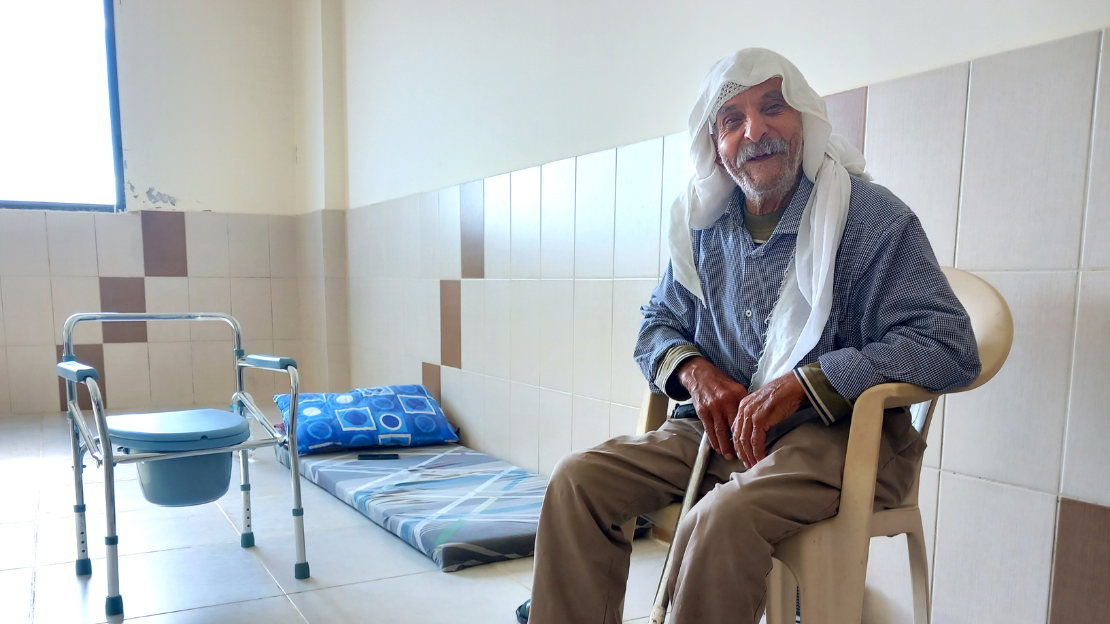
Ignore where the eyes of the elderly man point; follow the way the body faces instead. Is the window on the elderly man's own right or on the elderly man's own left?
on the elderly man's own right

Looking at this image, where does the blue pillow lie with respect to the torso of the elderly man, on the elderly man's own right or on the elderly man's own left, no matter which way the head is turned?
on the elderly man's own right

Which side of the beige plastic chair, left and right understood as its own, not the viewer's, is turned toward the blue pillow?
right

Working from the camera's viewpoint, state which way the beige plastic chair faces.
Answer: facing the viewer and to the left of the viewer
